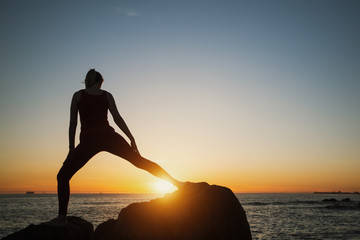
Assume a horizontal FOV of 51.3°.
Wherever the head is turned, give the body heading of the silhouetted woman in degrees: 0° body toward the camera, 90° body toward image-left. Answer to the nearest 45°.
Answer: approximately 180°
